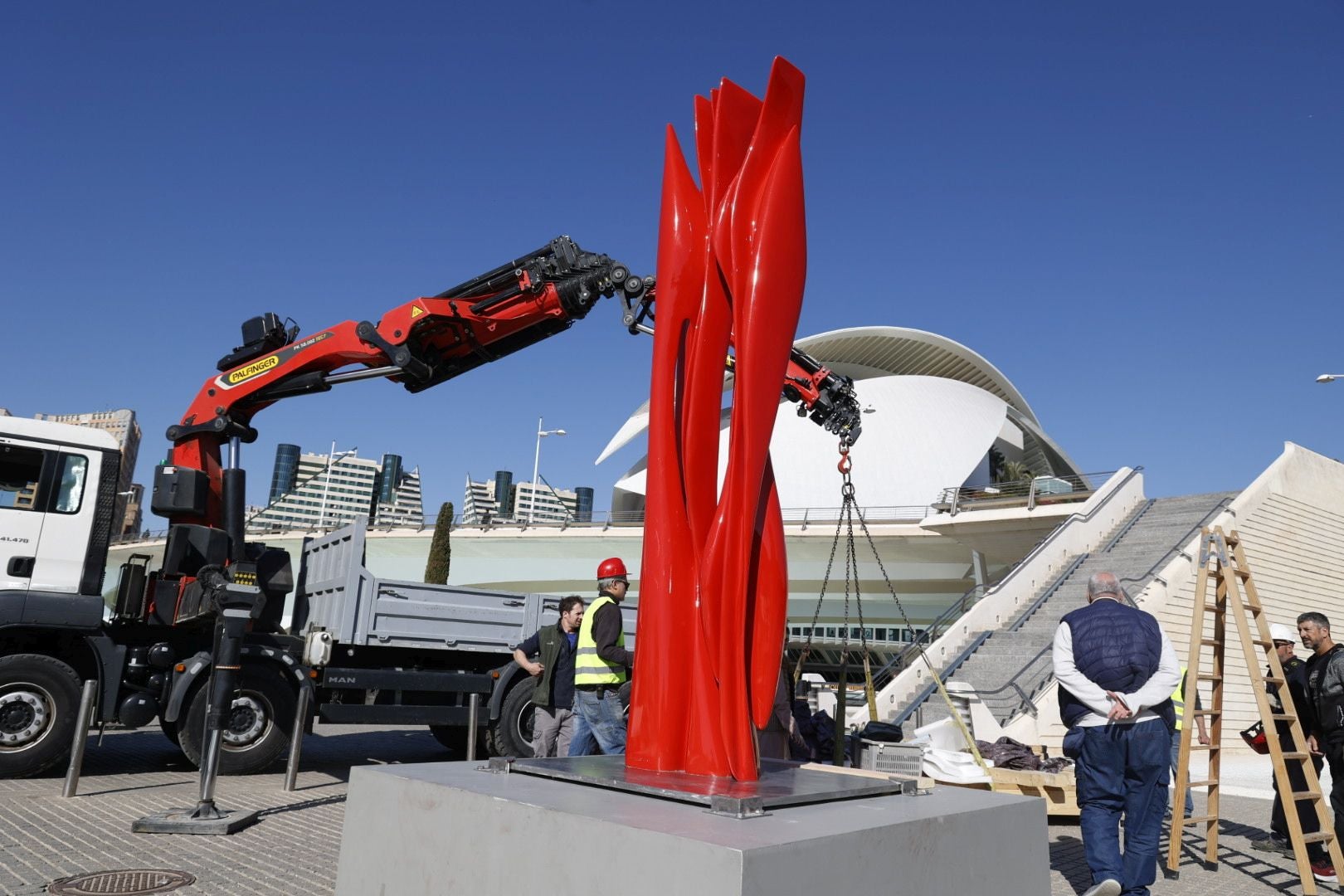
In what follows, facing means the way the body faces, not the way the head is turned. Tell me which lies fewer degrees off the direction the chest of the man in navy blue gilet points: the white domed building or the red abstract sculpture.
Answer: the white domed building

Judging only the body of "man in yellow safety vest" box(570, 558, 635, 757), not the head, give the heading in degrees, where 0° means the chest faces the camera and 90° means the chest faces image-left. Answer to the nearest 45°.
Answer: approximately 270°

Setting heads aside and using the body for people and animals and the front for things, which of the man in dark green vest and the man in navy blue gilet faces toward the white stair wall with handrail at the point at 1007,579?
the man in navy blue gilet

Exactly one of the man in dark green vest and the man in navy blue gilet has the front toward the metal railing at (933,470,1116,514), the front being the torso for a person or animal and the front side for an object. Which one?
the man in navy blue gilet

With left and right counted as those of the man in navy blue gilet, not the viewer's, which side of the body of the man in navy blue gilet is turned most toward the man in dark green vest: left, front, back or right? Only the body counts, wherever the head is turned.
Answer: left

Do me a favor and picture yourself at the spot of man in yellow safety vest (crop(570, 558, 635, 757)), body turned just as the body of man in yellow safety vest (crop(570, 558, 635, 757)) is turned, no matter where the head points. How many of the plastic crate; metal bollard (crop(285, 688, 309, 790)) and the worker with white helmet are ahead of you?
2

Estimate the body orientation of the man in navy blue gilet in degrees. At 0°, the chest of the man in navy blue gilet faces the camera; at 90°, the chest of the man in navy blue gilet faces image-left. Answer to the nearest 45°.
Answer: approximately 180°

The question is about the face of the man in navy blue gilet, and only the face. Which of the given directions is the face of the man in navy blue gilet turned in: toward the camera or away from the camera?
away from the camera

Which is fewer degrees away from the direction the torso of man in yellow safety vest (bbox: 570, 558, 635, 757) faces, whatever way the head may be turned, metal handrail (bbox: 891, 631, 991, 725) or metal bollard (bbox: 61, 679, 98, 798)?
the metal handrail

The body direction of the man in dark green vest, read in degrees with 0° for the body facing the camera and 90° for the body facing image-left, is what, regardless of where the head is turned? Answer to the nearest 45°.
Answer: approximately 315°

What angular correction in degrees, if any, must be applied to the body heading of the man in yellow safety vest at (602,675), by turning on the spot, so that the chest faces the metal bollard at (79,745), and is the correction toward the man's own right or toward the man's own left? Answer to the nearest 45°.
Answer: approximately 180°

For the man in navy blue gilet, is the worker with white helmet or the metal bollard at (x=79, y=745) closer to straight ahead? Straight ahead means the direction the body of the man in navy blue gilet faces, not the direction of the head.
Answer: the worker with white helmet
